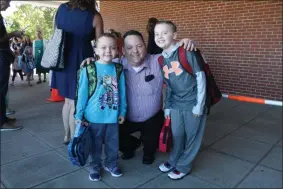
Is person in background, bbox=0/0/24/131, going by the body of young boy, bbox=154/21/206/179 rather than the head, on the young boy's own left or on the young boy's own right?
on the young boy's own right

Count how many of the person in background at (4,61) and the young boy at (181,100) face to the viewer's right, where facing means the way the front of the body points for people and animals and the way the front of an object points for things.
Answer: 1

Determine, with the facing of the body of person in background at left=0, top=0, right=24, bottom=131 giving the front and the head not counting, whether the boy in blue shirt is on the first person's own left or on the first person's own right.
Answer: on the first person's own right

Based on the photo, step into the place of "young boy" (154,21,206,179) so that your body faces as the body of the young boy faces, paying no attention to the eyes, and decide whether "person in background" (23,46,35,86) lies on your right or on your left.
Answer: on your right

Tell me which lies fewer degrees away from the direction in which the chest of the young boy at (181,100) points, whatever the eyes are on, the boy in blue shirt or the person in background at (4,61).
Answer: the boy in blue shirt

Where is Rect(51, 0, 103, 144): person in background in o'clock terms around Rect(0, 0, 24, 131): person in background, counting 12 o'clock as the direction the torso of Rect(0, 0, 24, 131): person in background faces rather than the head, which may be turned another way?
Rect(51, 0, 103, 144): person in background is roughly at 2 o'clock from Rect(0, 0, 24, 131): person in background.

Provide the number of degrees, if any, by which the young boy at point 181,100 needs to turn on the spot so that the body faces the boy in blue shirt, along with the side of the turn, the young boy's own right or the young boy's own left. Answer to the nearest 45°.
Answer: approximately 45° to the young boy's own right

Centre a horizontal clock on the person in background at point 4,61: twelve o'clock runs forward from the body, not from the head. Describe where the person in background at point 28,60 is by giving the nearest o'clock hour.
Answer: the person in background at point 28,60 is roughly at 9 o'clock from the person in background at point 4,61.

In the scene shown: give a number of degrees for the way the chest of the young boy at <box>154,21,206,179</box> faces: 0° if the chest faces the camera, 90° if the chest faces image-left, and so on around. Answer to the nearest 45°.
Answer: approximately 45°

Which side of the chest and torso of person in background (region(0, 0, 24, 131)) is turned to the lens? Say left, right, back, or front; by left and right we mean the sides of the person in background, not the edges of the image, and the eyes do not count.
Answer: right

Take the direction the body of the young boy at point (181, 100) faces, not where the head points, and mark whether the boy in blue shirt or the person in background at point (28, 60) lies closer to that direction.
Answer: the boy in blue shirt

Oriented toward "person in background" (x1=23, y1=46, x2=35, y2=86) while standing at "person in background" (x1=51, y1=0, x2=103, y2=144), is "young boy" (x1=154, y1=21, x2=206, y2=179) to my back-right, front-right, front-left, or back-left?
back-right
